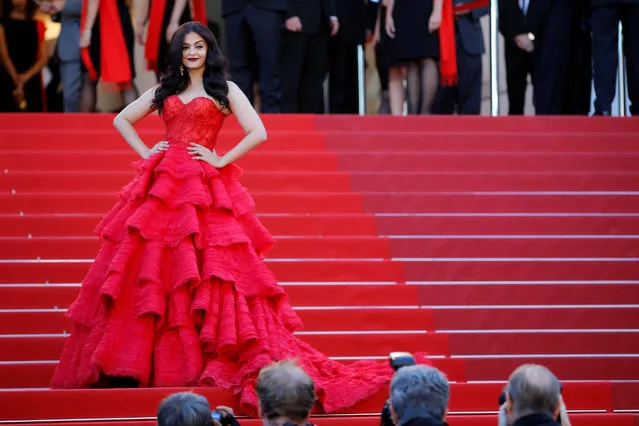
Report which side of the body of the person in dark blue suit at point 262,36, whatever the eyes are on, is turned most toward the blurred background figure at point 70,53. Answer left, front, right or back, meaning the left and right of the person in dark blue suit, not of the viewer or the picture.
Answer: right

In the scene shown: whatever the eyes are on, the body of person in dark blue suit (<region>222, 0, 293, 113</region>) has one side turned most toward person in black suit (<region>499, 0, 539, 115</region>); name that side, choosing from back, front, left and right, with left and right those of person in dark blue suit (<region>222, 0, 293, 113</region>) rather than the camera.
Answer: left

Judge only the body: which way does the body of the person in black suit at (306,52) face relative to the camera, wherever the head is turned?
toward the camera

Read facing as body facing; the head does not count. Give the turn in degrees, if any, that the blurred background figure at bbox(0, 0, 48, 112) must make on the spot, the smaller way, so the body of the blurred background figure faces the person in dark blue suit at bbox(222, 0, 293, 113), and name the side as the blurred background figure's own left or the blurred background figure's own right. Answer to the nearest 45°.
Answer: approximately 45° to the blurred background figure's own left

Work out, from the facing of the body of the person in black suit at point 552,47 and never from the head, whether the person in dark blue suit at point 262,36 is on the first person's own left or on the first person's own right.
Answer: on the first person's own right

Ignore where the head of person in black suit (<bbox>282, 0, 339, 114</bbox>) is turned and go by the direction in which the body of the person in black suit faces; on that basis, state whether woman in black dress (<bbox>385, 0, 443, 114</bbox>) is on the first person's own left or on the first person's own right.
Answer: on the first person's own left

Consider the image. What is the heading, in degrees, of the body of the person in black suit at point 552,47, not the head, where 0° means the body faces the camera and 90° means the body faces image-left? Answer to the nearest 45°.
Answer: approximately 0°

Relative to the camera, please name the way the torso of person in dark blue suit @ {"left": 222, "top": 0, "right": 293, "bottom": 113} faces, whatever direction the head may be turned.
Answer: toward the camera

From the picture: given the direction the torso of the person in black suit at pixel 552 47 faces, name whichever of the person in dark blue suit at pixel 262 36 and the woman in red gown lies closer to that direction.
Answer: the woman in red gown

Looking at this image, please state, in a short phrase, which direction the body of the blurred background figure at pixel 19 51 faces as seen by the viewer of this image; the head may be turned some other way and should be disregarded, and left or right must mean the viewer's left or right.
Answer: facing the viewer

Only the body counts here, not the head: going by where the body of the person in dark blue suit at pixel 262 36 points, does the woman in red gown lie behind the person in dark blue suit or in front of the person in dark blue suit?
in front
